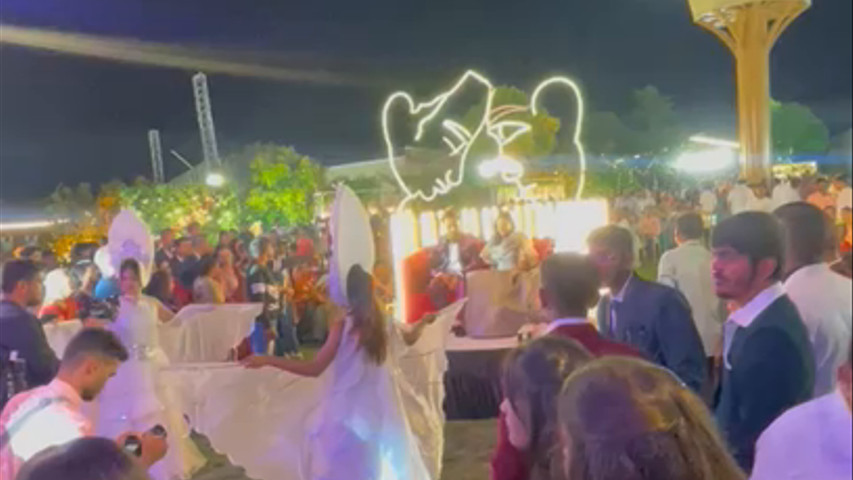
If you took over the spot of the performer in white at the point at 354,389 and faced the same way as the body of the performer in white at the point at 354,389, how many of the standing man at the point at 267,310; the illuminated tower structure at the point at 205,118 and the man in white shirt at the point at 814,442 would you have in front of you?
2

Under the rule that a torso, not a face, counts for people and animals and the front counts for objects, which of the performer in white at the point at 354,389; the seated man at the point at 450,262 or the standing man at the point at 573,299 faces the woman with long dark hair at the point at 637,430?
the seated man at the point at 450,262

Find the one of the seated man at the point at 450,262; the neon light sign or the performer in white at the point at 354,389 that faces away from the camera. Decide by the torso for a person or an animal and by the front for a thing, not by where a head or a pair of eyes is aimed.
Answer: the performer in white

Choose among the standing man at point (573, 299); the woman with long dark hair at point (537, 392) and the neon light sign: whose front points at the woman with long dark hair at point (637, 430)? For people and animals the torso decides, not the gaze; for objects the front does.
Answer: the neon light sign

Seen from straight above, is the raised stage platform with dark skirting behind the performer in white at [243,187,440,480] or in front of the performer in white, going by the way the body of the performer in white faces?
in front

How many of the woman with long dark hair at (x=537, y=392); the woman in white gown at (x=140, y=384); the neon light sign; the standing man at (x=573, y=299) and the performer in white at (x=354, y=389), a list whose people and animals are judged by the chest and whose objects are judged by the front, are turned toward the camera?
2

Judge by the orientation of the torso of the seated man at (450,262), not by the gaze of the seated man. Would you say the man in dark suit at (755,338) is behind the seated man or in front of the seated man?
in front

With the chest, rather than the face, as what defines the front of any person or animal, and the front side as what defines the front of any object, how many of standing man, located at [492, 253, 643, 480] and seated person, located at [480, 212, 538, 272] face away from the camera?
1

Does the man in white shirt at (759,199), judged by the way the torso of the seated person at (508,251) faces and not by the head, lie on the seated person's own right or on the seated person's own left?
on the seated person's own left

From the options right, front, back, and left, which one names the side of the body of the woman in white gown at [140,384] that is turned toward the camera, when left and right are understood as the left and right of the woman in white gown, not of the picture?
front

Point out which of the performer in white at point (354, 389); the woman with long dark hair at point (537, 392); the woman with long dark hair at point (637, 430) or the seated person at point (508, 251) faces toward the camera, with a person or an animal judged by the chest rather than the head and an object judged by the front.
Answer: the seated person

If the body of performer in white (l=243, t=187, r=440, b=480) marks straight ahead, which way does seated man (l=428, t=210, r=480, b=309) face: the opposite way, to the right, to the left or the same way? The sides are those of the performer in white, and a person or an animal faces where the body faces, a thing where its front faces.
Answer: the opposite way

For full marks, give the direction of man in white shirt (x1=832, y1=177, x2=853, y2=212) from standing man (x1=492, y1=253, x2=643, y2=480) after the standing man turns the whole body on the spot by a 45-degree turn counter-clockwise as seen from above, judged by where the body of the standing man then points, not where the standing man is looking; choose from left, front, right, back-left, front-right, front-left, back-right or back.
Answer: right

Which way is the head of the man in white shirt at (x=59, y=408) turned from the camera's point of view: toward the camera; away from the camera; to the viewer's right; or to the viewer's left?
to the viewer's right
